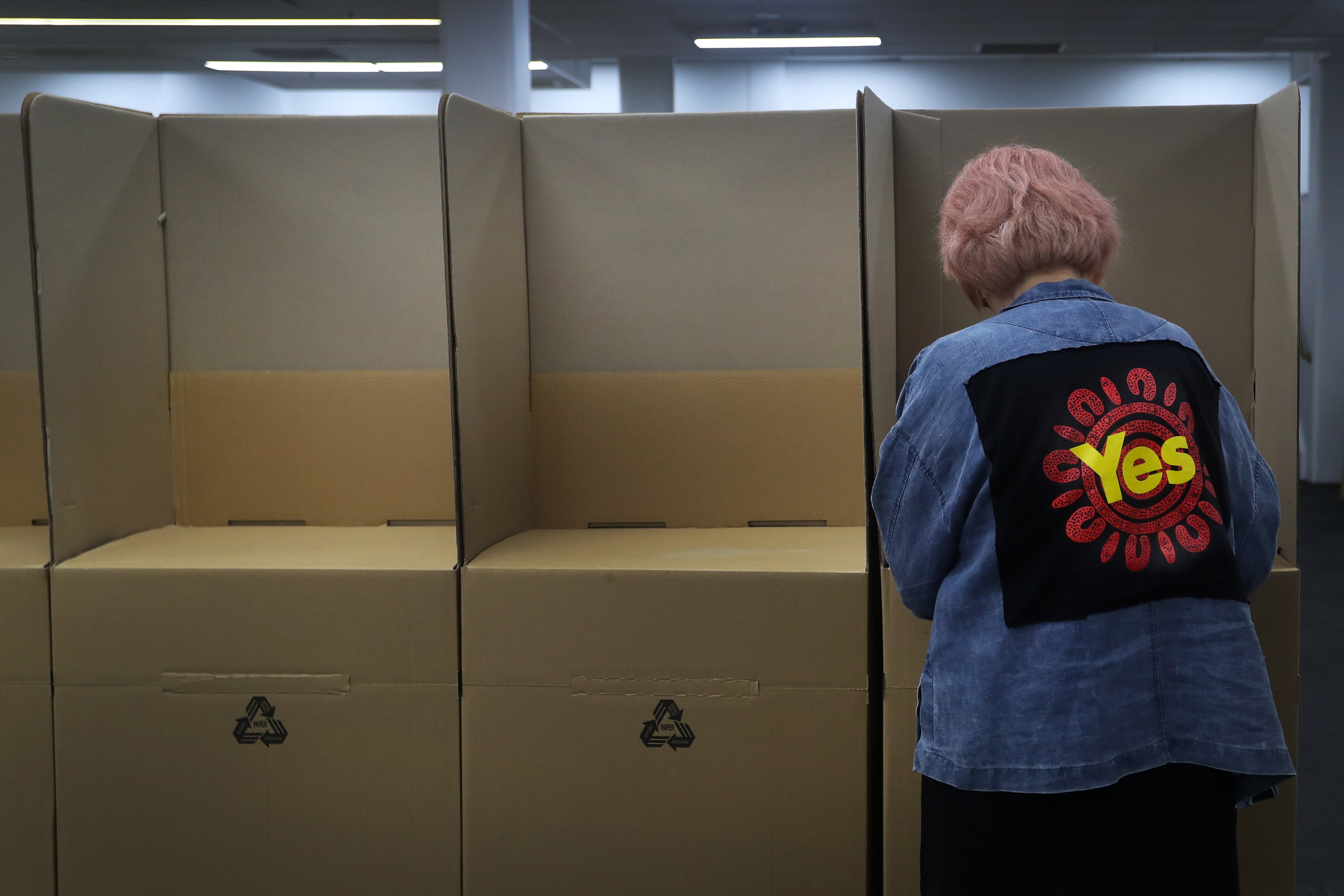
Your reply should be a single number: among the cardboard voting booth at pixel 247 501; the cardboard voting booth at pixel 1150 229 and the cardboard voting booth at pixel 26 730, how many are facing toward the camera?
3

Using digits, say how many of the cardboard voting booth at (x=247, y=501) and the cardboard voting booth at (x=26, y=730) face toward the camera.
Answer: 2

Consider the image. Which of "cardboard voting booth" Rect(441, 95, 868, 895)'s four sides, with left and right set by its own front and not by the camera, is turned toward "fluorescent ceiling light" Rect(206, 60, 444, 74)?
back

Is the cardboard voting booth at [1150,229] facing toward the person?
yes

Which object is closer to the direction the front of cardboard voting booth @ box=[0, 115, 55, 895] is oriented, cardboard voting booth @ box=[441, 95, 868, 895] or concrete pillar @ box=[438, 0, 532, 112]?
the cardboard voting booth

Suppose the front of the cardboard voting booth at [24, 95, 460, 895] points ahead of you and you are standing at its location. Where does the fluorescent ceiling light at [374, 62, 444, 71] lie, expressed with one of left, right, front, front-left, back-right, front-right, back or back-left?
back

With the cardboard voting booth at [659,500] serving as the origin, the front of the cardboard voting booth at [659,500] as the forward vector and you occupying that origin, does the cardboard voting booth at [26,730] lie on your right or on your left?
on your right

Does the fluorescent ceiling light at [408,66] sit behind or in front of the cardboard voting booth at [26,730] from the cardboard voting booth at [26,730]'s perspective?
behind

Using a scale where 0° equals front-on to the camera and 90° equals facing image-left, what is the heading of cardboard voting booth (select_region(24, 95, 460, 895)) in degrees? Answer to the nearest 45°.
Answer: approximately 0°

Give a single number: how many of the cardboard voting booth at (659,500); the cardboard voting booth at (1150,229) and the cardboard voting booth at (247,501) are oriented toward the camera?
3
